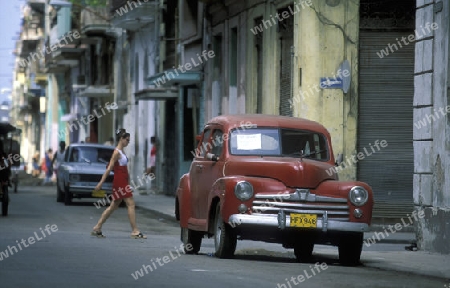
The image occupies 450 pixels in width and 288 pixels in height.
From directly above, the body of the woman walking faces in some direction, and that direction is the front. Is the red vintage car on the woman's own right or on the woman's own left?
on the woman's own right

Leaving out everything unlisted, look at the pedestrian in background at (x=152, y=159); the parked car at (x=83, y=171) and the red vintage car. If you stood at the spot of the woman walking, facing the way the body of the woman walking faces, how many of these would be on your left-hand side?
2

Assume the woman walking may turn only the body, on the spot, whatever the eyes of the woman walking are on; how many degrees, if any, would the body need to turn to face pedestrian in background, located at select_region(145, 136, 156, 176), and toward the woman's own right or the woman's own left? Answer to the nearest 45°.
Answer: approximately 90° to the woman's own left

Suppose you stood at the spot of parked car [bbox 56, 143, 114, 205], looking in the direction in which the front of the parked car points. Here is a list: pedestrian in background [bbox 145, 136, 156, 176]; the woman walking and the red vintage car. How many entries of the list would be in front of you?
2

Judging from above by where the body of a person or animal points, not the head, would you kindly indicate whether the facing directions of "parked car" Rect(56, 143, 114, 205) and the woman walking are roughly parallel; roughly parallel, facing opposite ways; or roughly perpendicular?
roughly perpendicular
